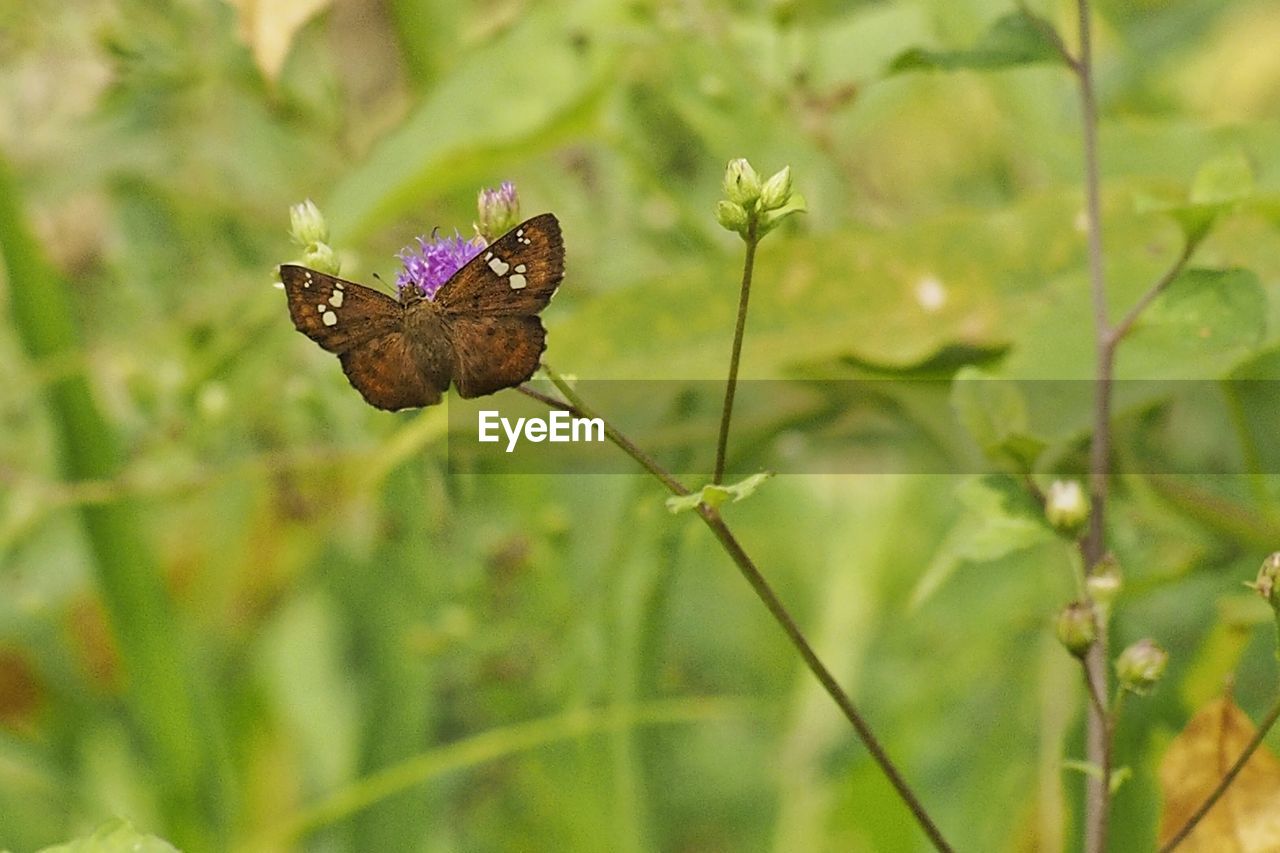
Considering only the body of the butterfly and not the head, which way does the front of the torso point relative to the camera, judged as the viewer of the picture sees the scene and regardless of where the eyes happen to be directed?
away from the camera
